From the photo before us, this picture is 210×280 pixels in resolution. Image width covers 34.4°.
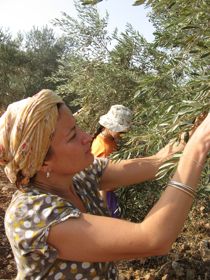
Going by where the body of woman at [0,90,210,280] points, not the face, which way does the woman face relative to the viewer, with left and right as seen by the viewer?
facing to the right of the viewer

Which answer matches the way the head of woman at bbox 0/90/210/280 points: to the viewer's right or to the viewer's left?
to the viewer's right

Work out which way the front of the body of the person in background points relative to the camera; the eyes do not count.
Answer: to the viewer's right

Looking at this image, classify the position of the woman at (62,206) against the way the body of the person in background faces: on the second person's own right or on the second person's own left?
on the second person's own right

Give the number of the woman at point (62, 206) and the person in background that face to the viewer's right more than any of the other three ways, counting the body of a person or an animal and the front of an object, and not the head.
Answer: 2

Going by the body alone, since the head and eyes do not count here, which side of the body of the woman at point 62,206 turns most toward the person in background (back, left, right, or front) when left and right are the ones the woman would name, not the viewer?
left

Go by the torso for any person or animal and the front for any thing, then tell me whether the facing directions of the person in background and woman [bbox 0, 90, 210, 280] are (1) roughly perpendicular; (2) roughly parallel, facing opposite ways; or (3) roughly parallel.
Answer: roughly parallel
